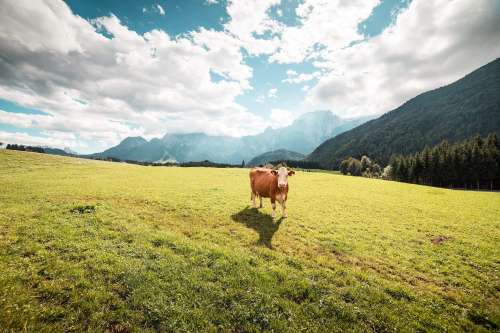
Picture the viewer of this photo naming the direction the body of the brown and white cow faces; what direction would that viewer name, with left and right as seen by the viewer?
facing the viewer and to the right of the viewer
